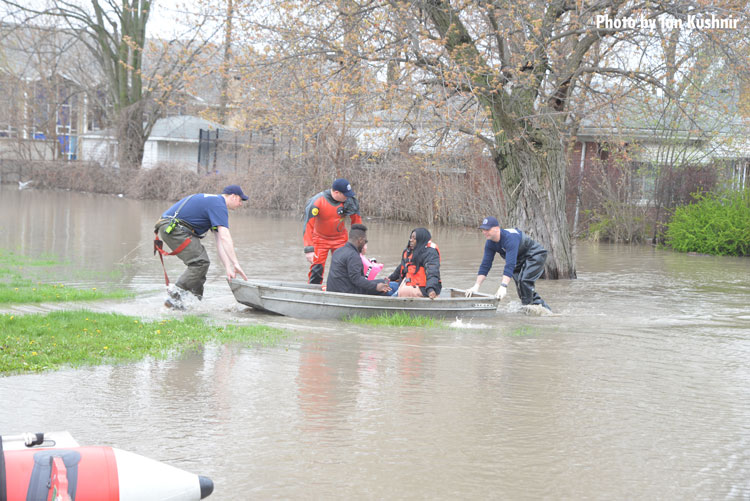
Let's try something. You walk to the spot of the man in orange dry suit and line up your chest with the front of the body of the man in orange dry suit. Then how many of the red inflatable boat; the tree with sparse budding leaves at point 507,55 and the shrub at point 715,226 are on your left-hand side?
2

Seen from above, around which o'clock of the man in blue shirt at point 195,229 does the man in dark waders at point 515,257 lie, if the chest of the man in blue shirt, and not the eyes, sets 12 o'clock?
The man in dark waders is roughly at 12 o'clock from the man in blue shirt.

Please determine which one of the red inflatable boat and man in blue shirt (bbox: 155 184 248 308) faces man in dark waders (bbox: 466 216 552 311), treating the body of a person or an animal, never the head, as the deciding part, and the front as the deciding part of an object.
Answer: the man in blue shirt

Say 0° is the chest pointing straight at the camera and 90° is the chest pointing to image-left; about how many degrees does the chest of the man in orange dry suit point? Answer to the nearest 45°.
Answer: approximately 315°

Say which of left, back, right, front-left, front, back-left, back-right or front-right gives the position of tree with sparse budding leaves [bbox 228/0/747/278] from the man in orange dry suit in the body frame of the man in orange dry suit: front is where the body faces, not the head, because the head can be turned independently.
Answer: left

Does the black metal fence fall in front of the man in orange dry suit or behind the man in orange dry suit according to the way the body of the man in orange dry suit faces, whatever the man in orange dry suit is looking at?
behind

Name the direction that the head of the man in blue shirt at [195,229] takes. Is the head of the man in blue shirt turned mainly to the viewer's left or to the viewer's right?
to the viewer's right

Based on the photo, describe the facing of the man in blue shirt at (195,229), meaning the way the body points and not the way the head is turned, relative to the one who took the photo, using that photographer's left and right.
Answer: facing to the right of the viewer

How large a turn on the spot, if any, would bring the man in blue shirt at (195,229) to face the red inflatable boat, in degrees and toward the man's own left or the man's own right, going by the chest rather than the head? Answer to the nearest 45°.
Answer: approximately 90° to the man's own right

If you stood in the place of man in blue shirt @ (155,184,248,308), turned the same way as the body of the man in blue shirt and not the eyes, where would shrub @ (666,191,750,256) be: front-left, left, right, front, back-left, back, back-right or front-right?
front-left

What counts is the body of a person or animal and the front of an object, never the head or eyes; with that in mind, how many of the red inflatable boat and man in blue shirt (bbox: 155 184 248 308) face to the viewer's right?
1

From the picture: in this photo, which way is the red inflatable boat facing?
to the viewer's left
